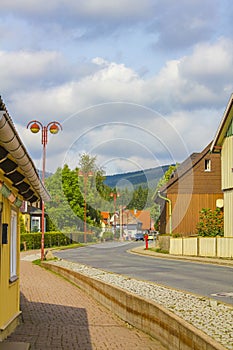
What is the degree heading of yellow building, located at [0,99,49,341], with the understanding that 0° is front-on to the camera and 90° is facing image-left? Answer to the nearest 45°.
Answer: approximately 270°

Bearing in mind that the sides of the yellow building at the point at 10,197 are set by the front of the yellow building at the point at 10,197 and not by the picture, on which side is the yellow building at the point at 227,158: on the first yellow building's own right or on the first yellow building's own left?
on the first yellow building's own left

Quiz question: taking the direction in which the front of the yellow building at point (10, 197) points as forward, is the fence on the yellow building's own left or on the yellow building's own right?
on the yellow building's own left

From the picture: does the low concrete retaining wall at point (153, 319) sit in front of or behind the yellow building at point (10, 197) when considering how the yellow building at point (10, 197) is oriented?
in front
